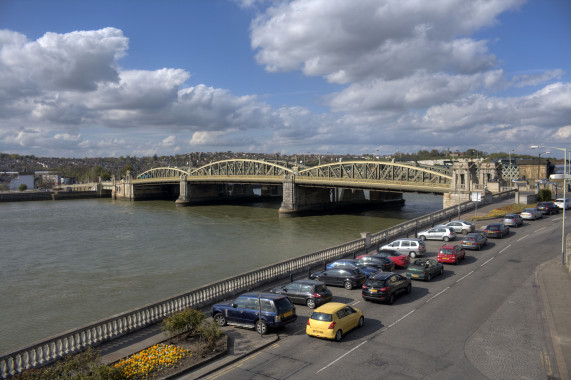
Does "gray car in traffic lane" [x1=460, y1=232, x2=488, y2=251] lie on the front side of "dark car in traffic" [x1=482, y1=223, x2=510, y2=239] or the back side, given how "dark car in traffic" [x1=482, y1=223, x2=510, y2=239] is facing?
on the back side

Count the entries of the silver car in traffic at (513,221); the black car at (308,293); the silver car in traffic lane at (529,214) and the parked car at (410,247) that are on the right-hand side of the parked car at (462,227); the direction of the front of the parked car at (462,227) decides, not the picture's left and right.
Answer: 2

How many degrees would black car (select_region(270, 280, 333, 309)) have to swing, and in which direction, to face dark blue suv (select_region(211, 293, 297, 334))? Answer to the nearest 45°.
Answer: approximately 90° to its left

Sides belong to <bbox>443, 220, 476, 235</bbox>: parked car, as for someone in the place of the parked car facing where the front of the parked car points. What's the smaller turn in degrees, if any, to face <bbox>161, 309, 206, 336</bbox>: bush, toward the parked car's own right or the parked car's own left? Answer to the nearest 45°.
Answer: approximately 135° to the parked car's own left

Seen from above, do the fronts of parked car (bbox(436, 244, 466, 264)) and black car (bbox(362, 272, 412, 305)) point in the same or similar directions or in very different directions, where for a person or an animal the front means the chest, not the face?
same or similar directions

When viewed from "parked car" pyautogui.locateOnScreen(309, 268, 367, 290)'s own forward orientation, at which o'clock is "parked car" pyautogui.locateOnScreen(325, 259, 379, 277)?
"parked car" pyautogui.locateOnScreen(325, 259, 379, 277) is roughly at 2 o'clock from "parked car" pyautogui.locateOnScreen(309, 268, 367, 290).

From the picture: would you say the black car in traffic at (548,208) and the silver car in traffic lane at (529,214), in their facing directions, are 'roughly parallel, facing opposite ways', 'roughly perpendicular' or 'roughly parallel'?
roughly parallel

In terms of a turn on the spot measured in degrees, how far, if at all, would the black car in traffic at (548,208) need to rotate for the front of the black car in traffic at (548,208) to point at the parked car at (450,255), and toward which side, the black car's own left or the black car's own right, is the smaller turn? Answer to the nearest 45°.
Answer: approximately 135° to the black car's own right

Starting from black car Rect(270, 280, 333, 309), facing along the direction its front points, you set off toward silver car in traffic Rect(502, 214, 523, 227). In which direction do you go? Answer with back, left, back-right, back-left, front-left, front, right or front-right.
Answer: right

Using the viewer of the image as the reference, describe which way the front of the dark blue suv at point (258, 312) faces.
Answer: facing away from the viewer and to the left of the viewer
